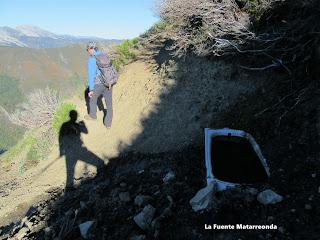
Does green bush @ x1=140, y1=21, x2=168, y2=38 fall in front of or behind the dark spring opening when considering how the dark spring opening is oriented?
behind

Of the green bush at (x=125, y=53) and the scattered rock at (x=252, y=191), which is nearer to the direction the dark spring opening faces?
the scattered rock

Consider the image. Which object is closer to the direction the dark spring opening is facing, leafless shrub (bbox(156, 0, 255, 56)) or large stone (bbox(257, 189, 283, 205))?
the large stone

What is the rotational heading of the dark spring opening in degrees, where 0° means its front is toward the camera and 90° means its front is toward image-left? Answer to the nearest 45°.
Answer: approximately 0°

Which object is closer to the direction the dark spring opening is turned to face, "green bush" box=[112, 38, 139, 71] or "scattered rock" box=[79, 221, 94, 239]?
the scattered rock

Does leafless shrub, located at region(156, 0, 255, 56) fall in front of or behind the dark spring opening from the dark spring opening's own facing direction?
behind
